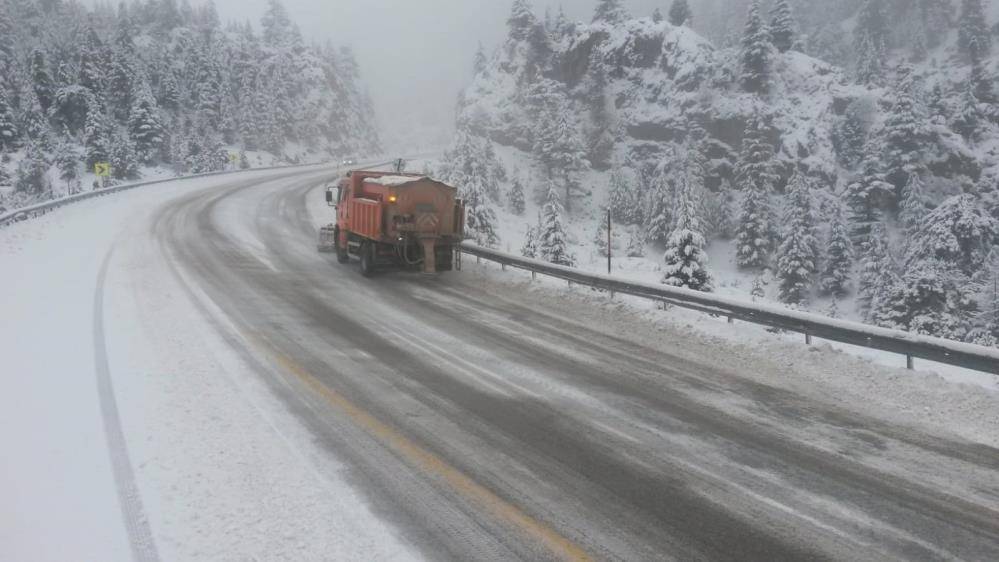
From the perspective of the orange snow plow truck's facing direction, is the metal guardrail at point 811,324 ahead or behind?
behind

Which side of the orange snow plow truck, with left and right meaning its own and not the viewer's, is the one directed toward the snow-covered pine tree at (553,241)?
right

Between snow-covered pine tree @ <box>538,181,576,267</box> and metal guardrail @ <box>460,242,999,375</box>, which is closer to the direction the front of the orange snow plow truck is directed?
the snow-covered pine tree

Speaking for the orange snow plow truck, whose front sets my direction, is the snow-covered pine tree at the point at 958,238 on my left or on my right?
on my right

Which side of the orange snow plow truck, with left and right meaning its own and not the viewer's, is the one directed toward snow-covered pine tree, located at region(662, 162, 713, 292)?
right

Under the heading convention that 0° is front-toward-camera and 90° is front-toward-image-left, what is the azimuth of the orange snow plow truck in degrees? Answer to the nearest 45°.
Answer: approximately 135°
